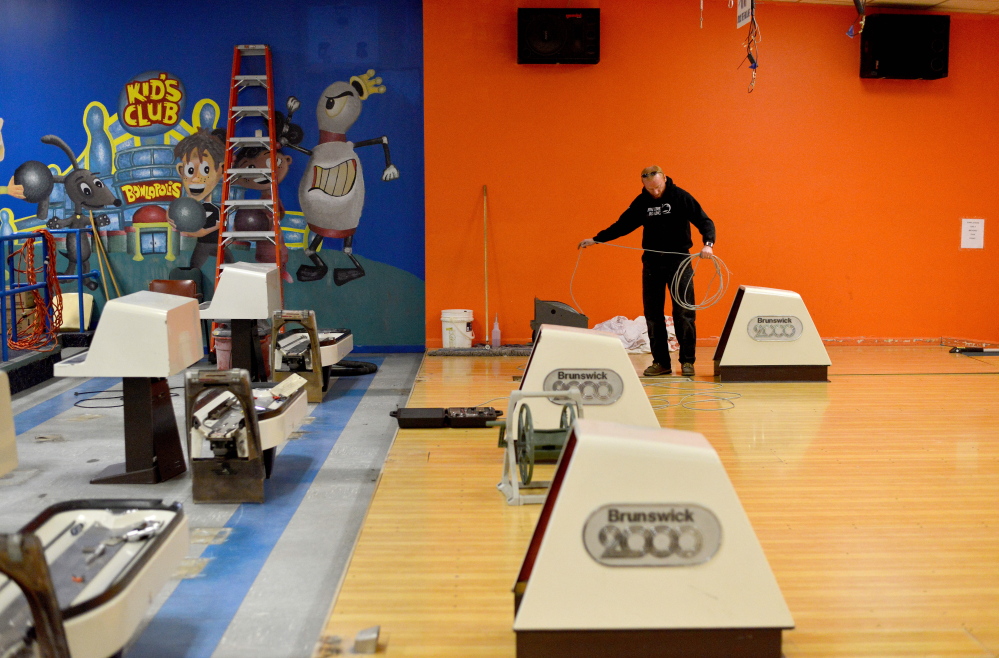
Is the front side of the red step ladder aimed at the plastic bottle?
no

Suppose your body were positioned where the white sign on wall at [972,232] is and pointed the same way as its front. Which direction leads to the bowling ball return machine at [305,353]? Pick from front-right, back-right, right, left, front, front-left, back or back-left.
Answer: front-right

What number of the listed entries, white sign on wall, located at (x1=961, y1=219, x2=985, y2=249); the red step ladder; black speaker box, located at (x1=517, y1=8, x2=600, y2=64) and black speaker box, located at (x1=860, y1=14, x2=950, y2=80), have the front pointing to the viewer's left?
0

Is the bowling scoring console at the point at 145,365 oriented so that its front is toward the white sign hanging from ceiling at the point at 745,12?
no

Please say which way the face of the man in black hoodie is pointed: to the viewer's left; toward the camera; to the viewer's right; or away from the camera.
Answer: toward the camera

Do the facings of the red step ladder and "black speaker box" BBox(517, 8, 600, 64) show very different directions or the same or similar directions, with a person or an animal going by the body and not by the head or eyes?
same or similar directions

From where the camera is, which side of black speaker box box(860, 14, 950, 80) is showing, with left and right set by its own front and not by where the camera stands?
front

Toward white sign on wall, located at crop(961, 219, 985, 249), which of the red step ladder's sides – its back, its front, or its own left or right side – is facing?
left

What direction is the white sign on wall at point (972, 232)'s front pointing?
toward the camera

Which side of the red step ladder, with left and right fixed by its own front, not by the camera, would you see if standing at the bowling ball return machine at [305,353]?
front

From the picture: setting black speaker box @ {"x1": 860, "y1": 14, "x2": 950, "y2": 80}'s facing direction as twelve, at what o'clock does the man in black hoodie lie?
The man in black hoodie is roughly at 1 o'clock from the black speaker box.

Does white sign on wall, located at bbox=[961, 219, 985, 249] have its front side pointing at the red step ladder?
no

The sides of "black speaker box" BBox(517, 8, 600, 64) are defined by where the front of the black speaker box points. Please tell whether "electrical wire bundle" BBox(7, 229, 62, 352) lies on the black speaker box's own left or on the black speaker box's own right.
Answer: on the black speaker box's own right

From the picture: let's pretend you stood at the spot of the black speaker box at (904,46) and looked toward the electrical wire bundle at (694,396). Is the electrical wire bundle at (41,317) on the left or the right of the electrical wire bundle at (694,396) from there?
right

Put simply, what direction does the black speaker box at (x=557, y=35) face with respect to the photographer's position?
facing the viewer
